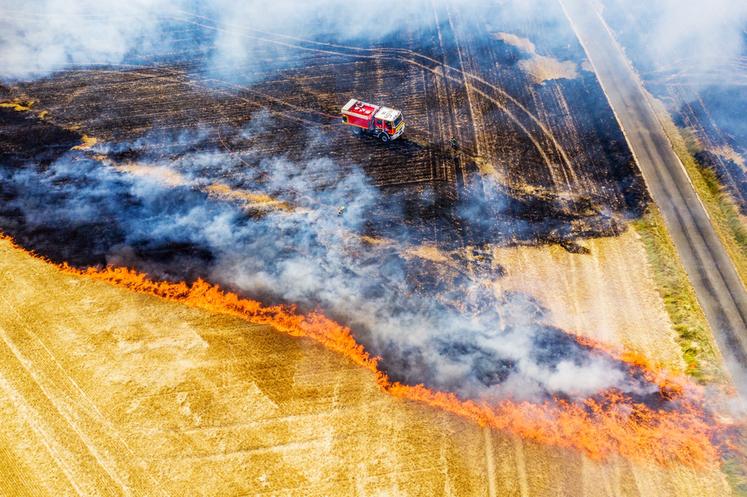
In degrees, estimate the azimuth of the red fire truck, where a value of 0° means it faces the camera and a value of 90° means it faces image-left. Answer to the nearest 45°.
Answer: approximately 315°
